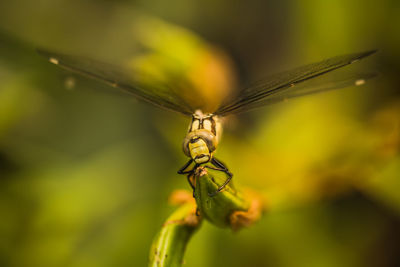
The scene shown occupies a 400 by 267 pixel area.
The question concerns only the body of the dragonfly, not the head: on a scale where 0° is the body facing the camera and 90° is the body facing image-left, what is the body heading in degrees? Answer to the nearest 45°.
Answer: approximately 0°
